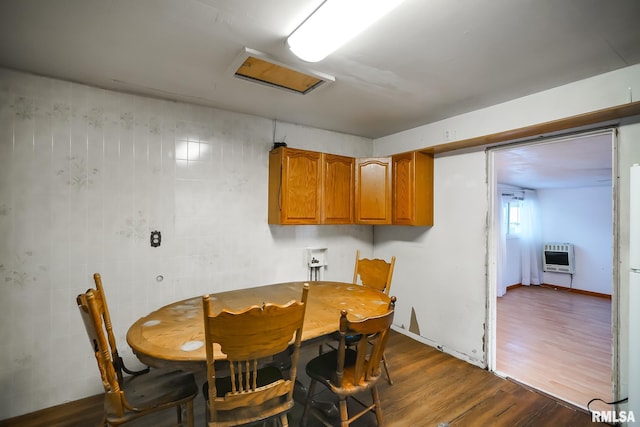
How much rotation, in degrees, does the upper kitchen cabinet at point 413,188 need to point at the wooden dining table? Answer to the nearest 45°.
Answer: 0° — it already faces it

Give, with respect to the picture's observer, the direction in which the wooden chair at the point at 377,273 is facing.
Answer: facing the viewer and to the left of the viewer

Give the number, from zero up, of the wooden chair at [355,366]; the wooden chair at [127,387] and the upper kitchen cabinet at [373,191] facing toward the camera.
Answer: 1

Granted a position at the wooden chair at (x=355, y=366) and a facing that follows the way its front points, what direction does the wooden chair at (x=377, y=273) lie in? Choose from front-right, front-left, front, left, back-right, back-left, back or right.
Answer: front-right

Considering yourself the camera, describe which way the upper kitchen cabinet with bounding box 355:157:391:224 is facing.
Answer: facing the viewer

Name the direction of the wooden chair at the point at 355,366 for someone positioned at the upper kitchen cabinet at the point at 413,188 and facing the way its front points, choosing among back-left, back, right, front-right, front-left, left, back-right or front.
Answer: front-left

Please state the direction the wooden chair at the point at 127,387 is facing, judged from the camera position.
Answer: facing to the right of the viewer

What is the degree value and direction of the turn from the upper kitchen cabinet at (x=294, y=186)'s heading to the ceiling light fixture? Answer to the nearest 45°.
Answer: approximately 45° to its right

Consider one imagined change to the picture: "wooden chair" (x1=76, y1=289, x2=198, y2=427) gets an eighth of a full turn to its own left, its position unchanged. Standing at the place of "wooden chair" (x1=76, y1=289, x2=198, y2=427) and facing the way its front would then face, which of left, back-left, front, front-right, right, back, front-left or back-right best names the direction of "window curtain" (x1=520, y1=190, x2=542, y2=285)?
front-right

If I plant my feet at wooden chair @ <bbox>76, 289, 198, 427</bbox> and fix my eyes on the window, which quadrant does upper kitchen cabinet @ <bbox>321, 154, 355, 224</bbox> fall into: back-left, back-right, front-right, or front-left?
front-left

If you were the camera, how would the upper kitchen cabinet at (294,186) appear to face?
facing the viewer and to the right of the viewer
